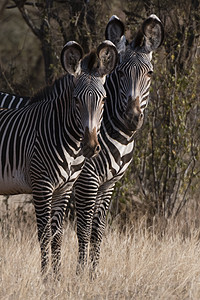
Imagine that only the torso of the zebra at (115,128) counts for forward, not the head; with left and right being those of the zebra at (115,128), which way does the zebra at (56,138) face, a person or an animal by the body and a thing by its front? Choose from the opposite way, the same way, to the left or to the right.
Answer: the same way

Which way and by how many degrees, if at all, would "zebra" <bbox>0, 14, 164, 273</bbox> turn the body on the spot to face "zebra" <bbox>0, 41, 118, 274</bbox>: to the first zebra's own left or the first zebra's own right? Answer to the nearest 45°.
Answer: approximately 90° to the first zebra's own right

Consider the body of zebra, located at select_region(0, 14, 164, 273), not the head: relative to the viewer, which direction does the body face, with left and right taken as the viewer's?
facing the viewer and to the right of the viewer

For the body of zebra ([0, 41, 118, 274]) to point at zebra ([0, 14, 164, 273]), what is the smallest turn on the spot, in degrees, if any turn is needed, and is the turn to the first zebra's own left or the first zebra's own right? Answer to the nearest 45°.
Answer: approximately 90° to the first zebra's own left

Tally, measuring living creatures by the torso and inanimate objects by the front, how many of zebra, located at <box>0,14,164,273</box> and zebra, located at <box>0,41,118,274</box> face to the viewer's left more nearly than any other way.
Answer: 0
